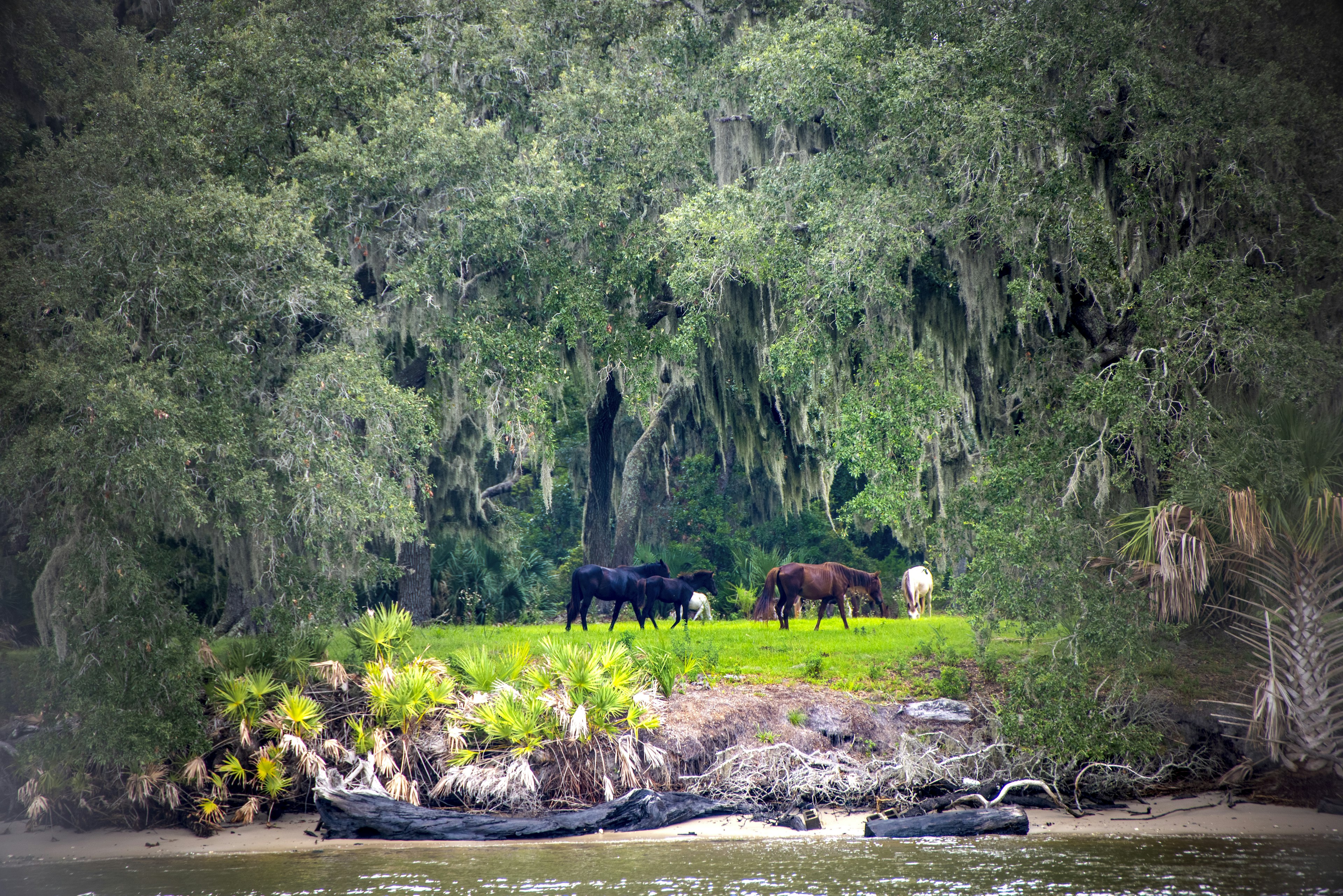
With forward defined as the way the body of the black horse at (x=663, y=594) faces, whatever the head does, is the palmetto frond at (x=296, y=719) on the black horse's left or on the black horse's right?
on the black horse's right

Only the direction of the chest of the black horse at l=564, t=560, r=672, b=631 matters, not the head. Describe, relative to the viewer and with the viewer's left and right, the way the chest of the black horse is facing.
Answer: facing to the right of the viewer

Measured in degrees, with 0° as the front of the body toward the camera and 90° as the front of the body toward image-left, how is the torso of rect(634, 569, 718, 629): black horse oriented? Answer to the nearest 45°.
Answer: approximately 270°

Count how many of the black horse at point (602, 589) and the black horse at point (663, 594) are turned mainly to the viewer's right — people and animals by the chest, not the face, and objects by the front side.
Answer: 2

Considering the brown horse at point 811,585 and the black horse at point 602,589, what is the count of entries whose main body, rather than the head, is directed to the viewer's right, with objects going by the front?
2

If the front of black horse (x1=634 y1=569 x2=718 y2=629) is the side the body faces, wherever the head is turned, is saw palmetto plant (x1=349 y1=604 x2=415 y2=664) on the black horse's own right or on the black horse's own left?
on the black horse's own right

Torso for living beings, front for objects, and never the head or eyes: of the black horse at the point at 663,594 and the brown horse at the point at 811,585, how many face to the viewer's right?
2

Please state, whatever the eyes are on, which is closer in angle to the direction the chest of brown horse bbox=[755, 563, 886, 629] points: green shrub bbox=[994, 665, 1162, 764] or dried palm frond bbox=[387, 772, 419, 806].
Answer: the green shrub

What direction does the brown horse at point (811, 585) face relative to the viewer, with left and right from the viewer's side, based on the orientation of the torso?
facing to the right of the viewer
